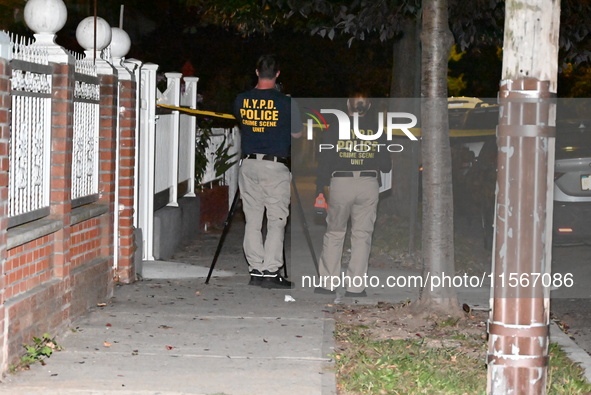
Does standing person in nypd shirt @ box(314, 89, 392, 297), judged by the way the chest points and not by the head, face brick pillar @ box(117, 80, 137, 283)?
no

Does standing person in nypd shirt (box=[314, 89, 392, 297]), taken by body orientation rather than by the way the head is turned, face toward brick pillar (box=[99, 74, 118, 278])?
no

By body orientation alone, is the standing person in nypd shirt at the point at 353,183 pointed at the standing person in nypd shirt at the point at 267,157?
no

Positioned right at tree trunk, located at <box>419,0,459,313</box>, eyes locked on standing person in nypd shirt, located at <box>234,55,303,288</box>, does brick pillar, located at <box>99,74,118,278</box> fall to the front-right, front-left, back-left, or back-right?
front-left

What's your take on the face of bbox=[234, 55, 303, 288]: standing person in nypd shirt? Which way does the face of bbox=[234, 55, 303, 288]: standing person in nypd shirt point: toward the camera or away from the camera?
away from the camera

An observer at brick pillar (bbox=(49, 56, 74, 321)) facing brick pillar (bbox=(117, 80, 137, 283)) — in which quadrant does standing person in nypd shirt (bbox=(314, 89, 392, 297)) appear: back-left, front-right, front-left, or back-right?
front-right
